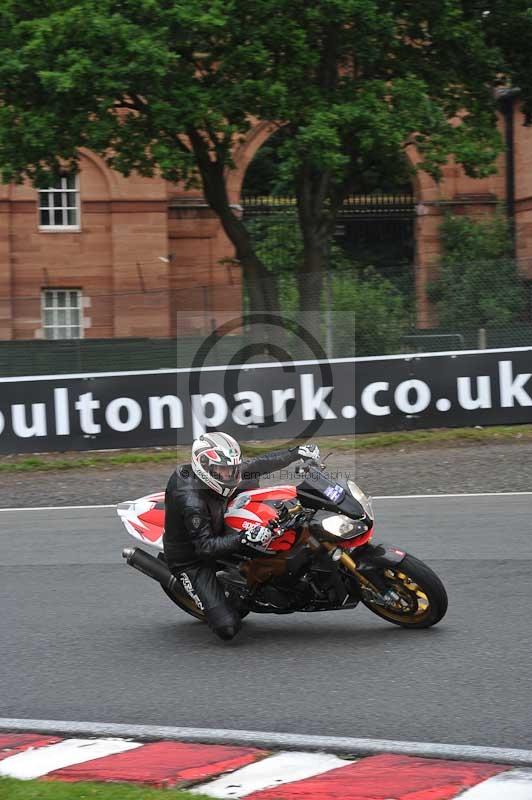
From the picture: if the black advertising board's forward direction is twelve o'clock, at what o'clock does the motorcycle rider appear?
The motorcycle rider is roughly at 12 o'clock from the black advertising board.

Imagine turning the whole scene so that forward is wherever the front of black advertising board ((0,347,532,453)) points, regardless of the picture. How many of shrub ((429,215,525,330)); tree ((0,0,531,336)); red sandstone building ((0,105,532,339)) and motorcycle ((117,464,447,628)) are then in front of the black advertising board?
1

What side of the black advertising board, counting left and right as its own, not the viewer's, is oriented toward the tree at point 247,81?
back

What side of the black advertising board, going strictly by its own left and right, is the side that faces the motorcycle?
front

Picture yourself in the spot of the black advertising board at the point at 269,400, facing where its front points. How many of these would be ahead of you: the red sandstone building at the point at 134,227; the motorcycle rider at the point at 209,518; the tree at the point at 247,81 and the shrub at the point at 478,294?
1

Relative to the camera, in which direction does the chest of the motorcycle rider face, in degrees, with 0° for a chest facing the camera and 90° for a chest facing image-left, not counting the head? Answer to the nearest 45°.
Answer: approximately 315°

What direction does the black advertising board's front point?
toward the camera

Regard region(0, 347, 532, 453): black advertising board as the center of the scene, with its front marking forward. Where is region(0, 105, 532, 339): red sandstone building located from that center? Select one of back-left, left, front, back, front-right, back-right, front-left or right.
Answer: back
